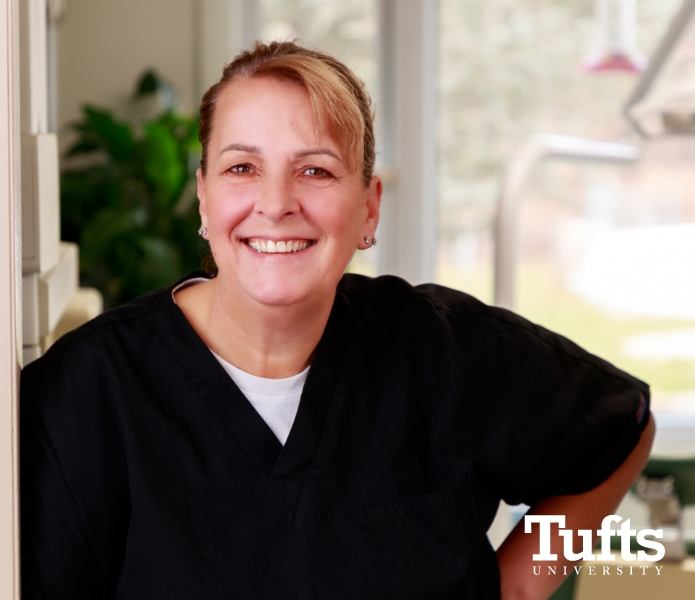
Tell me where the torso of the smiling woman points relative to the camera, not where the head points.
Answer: toward the camera

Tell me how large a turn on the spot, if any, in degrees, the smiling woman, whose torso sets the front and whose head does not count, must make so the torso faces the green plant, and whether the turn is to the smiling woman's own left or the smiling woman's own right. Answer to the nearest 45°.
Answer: approximately 180°
